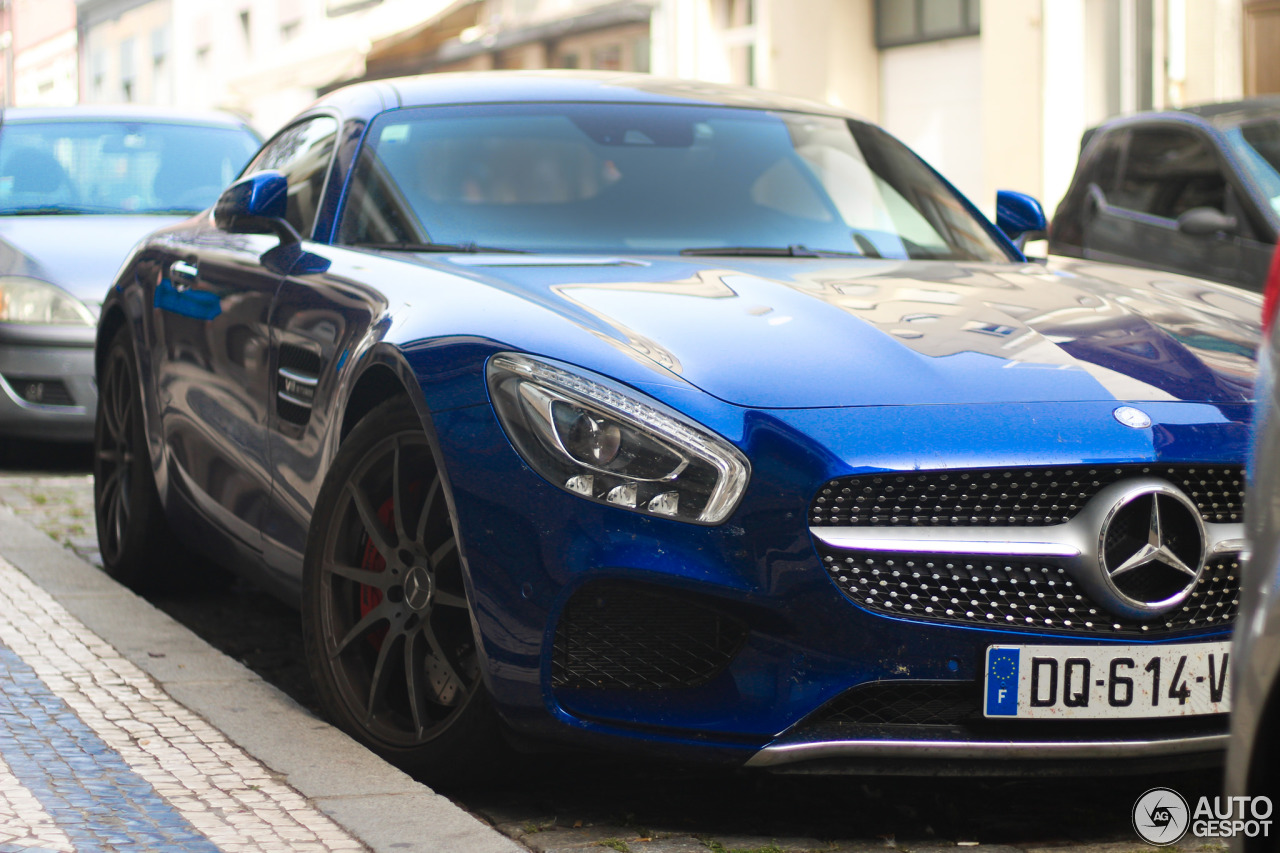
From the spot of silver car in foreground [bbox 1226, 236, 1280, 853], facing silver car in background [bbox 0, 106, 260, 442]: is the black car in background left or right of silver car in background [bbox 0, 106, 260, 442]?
right

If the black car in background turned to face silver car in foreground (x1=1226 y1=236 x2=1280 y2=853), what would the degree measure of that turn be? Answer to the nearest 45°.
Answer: approximately 45° to its right

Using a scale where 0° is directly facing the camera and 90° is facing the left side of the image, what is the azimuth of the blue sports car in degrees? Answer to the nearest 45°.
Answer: approximately 315°

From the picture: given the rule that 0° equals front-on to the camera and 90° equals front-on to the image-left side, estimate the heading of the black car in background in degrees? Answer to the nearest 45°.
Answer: approximately 315°

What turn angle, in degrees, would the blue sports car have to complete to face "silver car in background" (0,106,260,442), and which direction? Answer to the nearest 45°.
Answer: approximately 180°
